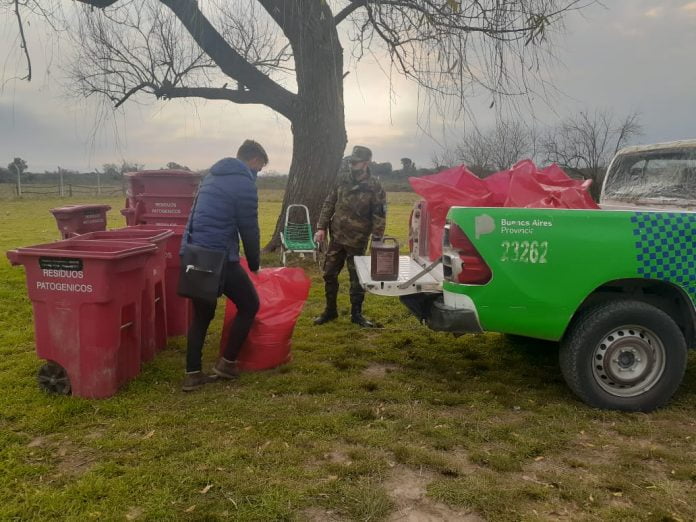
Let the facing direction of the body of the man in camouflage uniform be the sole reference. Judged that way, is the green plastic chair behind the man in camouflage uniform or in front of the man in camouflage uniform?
behind

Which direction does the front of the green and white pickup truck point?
to the viewer's right

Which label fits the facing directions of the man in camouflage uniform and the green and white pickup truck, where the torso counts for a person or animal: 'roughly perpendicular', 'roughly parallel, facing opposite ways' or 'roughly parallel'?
roughly perpendicular

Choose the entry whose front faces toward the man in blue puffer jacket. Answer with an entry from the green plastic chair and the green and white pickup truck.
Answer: the green plastic chair

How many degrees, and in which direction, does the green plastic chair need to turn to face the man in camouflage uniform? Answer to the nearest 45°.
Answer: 0° — it already faces them

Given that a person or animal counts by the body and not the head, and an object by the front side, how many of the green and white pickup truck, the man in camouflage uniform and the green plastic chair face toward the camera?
2

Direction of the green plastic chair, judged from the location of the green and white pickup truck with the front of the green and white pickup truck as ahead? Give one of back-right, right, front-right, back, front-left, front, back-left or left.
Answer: back-left

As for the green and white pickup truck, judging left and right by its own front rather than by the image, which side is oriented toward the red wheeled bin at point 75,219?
back

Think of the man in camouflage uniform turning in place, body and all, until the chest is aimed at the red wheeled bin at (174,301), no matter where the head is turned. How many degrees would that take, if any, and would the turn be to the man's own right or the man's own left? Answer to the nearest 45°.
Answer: approximately 90° to the man's own right
